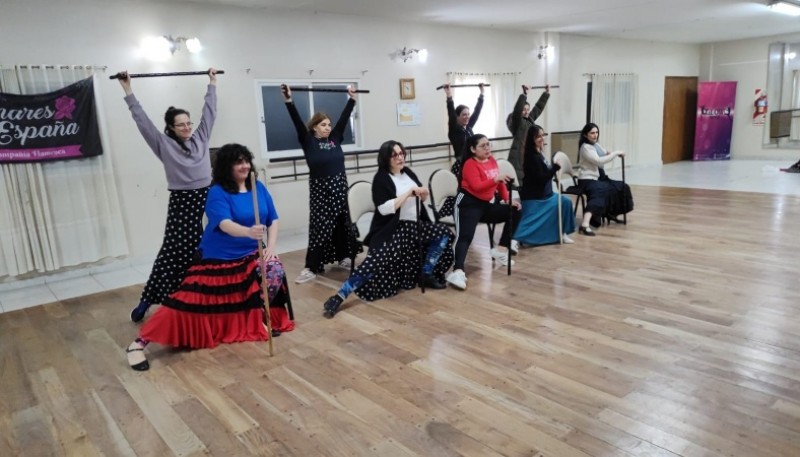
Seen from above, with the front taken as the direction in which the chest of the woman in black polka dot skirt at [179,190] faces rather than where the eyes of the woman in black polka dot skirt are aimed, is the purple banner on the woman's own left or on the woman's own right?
on the woman's own left

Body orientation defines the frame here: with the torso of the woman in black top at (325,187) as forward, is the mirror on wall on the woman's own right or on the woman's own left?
on the woman's own left

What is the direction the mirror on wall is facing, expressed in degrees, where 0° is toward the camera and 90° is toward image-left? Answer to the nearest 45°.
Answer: approximately 45°

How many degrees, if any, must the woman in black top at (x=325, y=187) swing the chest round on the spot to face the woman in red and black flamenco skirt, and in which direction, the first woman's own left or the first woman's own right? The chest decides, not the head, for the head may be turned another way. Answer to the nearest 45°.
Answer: approximately 90° to the first woman's own right

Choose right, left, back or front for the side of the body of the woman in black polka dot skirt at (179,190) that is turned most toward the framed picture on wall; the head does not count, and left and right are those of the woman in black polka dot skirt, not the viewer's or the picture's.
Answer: left

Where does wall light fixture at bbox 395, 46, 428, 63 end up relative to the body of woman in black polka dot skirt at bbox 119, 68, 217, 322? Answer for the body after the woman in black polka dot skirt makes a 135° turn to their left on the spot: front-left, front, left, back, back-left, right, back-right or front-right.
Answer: front-right

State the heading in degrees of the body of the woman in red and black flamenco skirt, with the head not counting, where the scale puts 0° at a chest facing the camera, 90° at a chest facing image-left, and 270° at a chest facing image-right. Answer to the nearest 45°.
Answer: approximately 315°

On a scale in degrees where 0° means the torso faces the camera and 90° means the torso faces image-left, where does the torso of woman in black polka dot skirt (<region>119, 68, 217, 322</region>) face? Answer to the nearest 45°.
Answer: approximately 315°

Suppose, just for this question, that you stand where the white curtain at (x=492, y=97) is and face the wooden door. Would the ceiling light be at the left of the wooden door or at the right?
right

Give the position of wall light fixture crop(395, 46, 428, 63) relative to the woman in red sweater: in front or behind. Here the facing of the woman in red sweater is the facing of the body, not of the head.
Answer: behind
